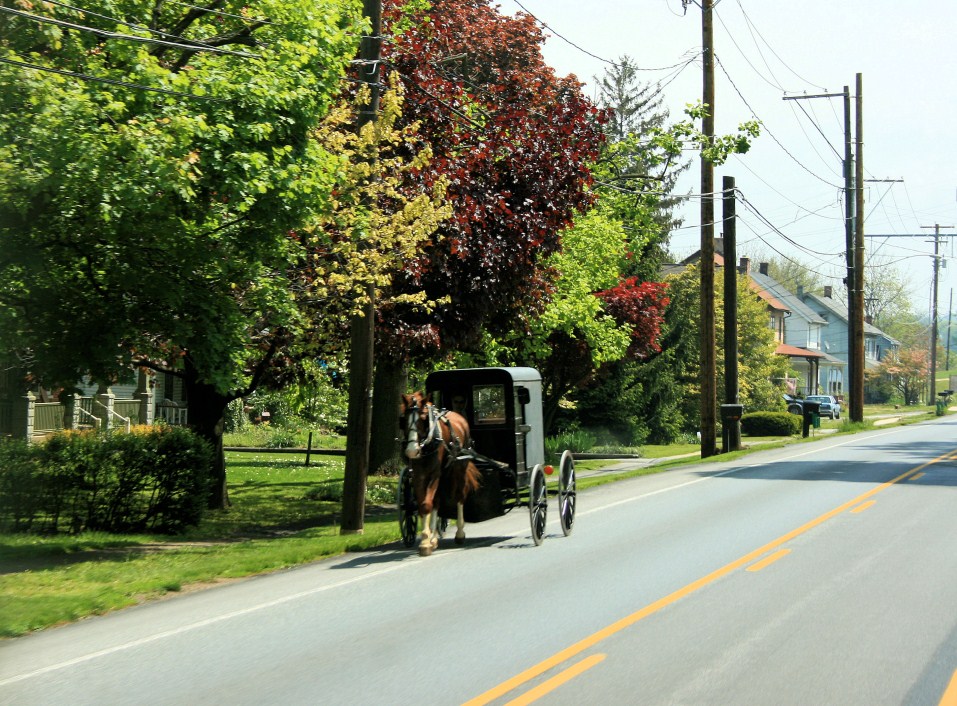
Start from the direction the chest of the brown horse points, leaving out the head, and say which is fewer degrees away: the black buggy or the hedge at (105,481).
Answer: the hedge

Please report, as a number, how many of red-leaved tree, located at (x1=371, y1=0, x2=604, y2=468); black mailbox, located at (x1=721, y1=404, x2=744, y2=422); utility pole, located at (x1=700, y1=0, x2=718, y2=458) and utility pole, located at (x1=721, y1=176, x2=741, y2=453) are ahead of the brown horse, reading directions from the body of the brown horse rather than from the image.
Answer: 0

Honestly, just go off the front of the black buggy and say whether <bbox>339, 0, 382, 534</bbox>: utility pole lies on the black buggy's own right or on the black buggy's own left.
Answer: on the black buggy's own right

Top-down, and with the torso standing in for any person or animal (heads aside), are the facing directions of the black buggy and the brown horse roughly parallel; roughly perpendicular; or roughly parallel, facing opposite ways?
roughly parallel

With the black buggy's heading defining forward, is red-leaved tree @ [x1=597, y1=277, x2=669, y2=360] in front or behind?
behind

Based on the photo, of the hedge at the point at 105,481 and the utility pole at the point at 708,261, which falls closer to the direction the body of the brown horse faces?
the hedge

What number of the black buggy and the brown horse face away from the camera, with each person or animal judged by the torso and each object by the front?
0

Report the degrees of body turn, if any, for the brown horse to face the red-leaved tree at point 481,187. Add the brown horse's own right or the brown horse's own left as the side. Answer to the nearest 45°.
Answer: approximately 135° to the brown horse's own right

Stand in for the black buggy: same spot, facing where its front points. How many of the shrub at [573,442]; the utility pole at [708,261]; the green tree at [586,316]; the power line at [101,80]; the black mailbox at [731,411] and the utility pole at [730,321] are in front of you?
1

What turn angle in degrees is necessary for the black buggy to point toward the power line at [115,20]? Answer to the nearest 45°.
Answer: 0° — it already faces it

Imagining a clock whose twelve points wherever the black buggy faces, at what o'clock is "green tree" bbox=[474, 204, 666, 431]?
The green tree is roughly at 5 o'clock from the black buggy.

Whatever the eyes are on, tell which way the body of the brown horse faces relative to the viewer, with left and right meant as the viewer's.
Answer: facing the viewer and to the left of the viewer

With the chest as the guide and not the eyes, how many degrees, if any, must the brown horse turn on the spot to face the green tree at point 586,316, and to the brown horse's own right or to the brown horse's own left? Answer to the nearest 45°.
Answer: approximately 135° to the brown horse's own right

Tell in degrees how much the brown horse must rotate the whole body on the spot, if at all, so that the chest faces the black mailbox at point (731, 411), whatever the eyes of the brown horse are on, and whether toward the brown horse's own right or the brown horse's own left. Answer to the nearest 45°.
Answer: approximately 180°

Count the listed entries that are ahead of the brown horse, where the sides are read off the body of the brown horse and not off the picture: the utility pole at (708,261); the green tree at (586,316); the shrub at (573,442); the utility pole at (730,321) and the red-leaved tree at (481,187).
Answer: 0

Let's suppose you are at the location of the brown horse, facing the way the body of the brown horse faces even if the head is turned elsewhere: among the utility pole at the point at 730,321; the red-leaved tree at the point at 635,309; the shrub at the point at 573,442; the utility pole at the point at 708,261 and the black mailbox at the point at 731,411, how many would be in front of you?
0
